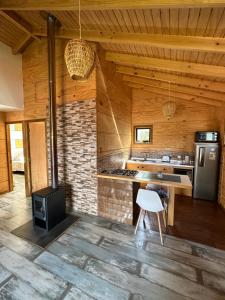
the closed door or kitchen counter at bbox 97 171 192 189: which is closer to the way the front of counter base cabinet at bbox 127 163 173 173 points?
the kitchen counter

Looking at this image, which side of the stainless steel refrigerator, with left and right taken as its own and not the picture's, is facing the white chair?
front

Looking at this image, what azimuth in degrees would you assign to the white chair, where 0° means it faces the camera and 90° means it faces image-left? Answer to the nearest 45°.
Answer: approximately 225°

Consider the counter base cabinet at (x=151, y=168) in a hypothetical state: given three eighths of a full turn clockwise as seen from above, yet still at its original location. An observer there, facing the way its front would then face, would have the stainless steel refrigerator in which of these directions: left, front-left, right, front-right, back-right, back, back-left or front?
back-right

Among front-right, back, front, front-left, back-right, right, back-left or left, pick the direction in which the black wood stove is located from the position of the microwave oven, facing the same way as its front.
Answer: front-right

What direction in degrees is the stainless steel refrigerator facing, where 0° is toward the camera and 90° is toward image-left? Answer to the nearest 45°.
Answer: approximately 0°

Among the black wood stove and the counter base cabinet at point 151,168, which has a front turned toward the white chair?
the counter base cabinet

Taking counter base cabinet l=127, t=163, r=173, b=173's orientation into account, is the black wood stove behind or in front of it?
in front

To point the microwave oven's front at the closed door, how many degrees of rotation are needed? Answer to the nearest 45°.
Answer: approximately 45° to its right

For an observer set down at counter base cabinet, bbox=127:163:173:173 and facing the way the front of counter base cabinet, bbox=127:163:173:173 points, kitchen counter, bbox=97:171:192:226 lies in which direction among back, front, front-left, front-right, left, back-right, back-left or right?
front

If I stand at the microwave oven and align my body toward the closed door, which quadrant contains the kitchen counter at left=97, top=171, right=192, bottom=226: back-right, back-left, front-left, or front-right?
front-left

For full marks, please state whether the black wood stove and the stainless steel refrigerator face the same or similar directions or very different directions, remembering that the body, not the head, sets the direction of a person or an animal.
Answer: same or similar directions

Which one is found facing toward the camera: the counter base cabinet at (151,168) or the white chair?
the counter base cabinet

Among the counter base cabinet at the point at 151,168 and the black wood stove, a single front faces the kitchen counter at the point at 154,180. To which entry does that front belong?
the counter base cabinet

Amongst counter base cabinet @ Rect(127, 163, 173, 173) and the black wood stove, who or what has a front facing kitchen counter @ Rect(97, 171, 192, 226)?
the counter base cabinet

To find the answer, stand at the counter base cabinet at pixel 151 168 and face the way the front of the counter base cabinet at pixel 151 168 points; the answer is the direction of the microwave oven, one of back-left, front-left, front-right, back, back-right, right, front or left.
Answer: left

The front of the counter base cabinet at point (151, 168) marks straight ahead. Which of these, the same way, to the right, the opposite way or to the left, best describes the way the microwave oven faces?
the same way

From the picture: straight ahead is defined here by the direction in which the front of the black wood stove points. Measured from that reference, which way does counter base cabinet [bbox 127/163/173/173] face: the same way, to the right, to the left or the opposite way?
the same way

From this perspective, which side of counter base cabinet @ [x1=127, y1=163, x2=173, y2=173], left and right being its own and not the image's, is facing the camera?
front

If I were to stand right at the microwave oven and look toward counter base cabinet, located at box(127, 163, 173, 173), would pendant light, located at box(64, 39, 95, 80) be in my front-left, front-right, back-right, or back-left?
front-left
